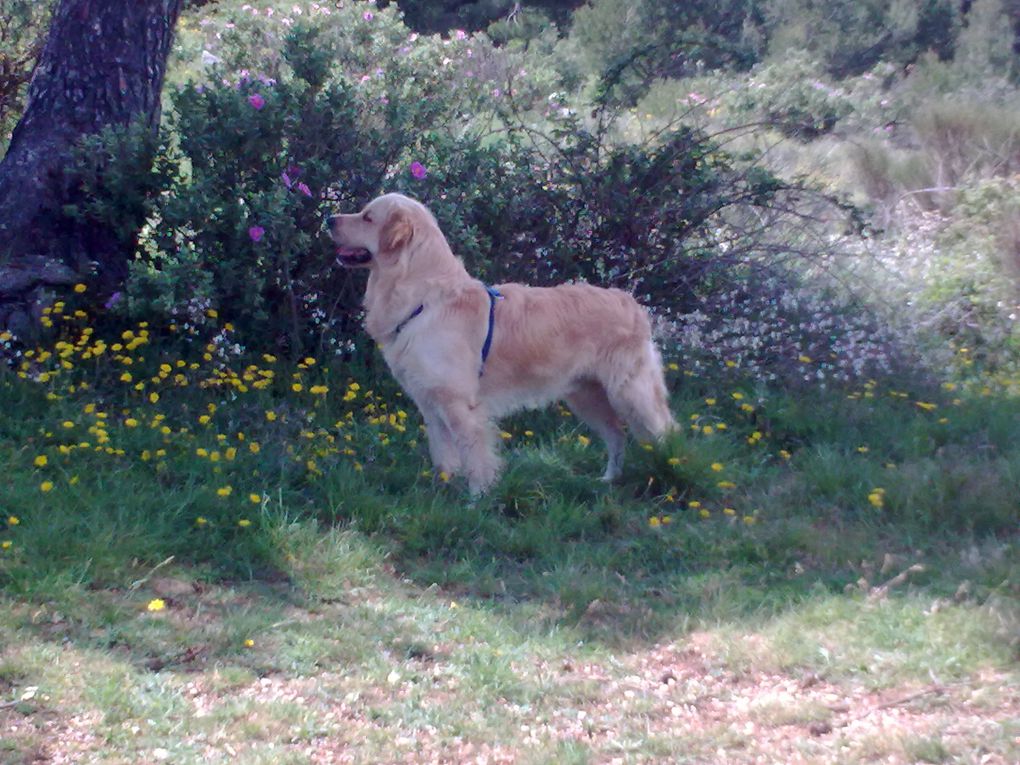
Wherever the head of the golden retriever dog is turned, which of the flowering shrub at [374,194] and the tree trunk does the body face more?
the tree trunk

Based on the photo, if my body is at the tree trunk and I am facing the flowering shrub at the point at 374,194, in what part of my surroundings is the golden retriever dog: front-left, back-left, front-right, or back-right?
front-right

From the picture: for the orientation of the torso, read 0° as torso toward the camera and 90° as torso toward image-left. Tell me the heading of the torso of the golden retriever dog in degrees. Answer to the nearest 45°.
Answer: approximately 90°

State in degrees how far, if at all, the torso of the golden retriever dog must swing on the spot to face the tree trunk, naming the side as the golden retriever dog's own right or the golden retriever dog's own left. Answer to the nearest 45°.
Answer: approximately 45° to the golden retriever dog's own right

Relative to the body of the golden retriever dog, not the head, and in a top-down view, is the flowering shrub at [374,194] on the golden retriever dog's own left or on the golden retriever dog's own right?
on the golden retriever dog's own right
